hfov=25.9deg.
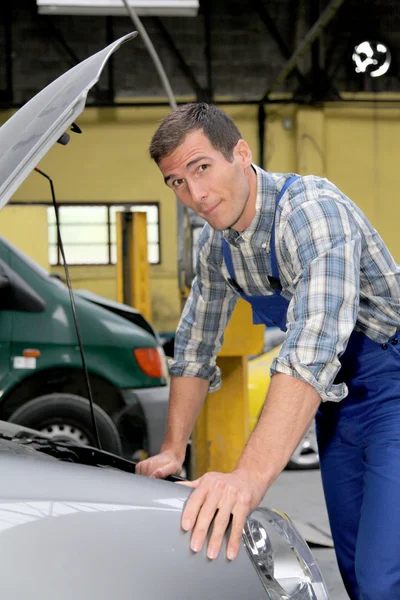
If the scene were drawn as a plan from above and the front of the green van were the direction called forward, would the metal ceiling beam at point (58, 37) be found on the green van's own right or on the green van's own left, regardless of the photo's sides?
on the green van's own left

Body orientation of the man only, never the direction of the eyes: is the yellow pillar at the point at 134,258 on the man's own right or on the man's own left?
on the man's own right

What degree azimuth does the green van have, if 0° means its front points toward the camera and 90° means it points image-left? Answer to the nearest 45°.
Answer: approximately 270°

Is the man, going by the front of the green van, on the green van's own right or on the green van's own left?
on the green van's own right

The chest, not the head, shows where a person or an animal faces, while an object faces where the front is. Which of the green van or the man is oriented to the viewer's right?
the green van

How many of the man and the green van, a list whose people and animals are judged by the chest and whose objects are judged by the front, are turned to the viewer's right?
1

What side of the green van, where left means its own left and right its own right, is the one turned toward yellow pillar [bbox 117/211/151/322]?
left

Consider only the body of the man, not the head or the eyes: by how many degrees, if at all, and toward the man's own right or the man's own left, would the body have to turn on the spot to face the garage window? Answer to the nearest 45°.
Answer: approximately 135° to the man's own right

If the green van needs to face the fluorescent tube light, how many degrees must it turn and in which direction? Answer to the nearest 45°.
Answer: approximately 90° to its left

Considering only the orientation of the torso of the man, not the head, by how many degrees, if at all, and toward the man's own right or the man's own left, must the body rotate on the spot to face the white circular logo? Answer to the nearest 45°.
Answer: approximately 135° to the man's own right

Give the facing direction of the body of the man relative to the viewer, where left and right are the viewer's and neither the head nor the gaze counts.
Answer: facing the viewer and to the left of the viewer

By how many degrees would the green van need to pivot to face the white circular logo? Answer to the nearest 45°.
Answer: approximately 45° to its left
